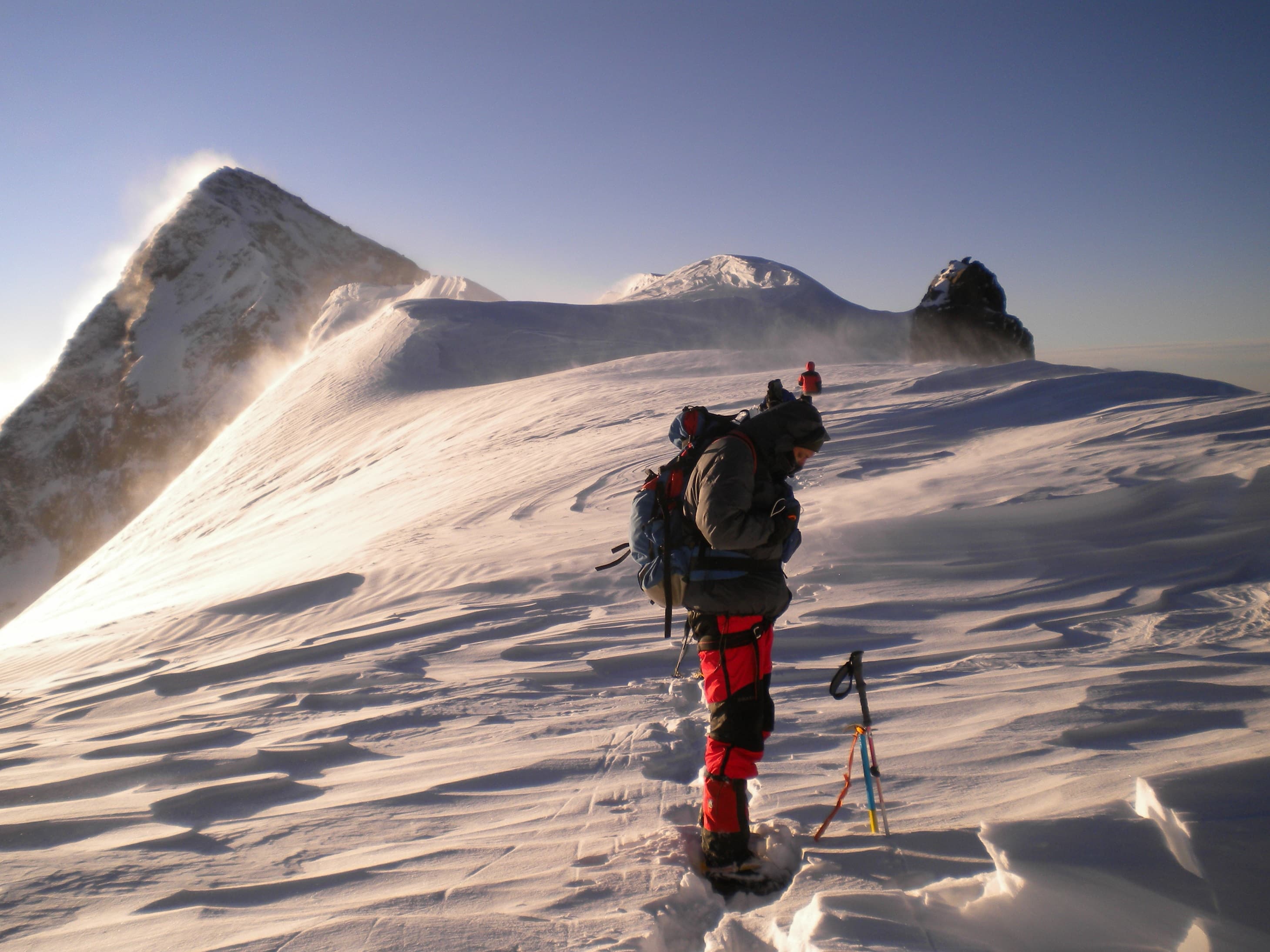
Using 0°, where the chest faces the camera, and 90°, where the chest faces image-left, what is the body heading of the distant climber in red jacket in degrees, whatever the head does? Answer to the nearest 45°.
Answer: approximately 180°

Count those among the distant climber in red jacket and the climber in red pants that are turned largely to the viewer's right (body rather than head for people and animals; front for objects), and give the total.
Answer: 1

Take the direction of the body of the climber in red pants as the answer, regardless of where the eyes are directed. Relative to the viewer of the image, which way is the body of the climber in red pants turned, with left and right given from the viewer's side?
facing to the right of the viewer

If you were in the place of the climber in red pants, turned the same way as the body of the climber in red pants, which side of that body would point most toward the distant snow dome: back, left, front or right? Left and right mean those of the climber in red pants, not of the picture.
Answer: left

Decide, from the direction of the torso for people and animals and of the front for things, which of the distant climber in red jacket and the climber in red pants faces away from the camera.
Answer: the distant climber in red jacket

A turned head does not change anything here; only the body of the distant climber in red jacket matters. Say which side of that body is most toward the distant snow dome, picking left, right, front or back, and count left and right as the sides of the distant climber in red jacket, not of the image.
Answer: front

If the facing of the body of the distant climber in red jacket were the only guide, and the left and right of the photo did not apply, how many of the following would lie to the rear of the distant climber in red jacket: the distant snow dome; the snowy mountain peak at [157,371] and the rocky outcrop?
0

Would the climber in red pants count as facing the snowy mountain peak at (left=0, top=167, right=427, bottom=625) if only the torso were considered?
no

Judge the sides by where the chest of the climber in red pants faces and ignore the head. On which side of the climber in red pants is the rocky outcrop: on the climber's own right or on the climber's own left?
on the climber's own left

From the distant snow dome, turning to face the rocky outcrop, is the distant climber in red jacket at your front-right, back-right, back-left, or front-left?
front-right

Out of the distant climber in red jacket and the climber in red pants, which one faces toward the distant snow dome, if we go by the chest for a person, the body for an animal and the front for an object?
the distant climber in red jacket

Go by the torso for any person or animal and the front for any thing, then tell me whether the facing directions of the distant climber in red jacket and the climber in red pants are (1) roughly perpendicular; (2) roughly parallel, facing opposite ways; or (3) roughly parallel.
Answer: roughly perpendicular
